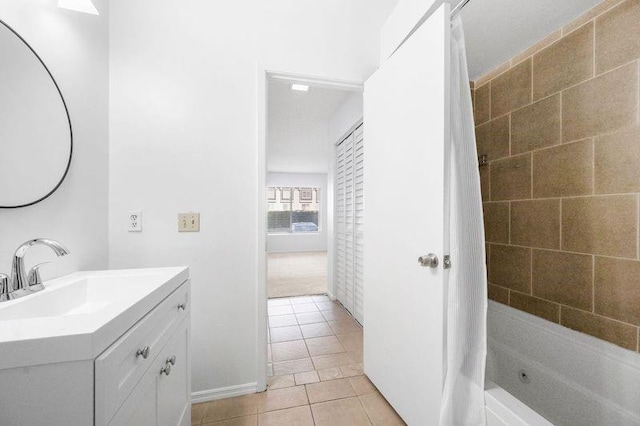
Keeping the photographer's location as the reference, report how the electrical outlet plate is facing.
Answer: facing the viewer

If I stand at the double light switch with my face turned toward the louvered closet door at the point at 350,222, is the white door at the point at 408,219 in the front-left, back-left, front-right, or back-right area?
front-right

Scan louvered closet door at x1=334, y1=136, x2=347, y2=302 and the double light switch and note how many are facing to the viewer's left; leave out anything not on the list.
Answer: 1

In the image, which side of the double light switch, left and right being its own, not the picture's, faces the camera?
front

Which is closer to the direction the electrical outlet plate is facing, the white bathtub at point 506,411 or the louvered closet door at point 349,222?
the white bathtub

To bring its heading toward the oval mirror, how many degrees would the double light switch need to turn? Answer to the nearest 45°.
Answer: approximately 45° to its right

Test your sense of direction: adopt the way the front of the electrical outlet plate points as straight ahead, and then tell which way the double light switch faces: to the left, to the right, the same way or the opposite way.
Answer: the same way

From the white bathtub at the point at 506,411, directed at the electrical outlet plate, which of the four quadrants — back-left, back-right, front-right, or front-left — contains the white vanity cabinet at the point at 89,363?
front-left

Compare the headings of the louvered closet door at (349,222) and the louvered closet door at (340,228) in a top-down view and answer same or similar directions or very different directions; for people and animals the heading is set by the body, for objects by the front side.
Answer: same or similar directions

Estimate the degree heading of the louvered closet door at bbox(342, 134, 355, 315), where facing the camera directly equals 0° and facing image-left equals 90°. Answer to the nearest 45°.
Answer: approximately 90°

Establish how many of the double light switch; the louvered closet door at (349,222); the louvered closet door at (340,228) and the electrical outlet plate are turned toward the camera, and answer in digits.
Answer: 2

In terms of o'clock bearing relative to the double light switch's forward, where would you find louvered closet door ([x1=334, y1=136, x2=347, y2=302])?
The louvered closet door is roughly at 8 o'clock from the double light switch.

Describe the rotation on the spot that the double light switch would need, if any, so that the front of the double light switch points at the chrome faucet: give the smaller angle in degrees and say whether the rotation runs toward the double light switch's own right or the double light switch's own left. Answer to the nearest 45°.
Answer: approximately 45° to the double light switch's own right

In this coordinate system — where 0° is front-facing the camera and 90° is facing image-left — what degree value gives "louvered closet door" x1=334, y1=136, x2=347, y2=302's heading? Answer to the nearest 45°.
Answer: approximately 90°

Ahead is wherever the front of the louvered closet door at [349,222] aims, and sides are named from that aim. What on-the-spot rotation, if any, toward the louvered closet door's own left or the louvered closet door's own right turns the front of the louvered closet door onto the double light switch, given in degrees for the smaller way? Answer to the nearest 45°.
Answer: approximately 45° to the louvered closet door's own left

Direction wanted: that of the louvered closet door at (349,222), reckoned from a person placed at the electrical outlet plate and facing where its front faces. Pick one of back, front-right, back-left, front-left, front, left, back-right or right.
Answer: left
